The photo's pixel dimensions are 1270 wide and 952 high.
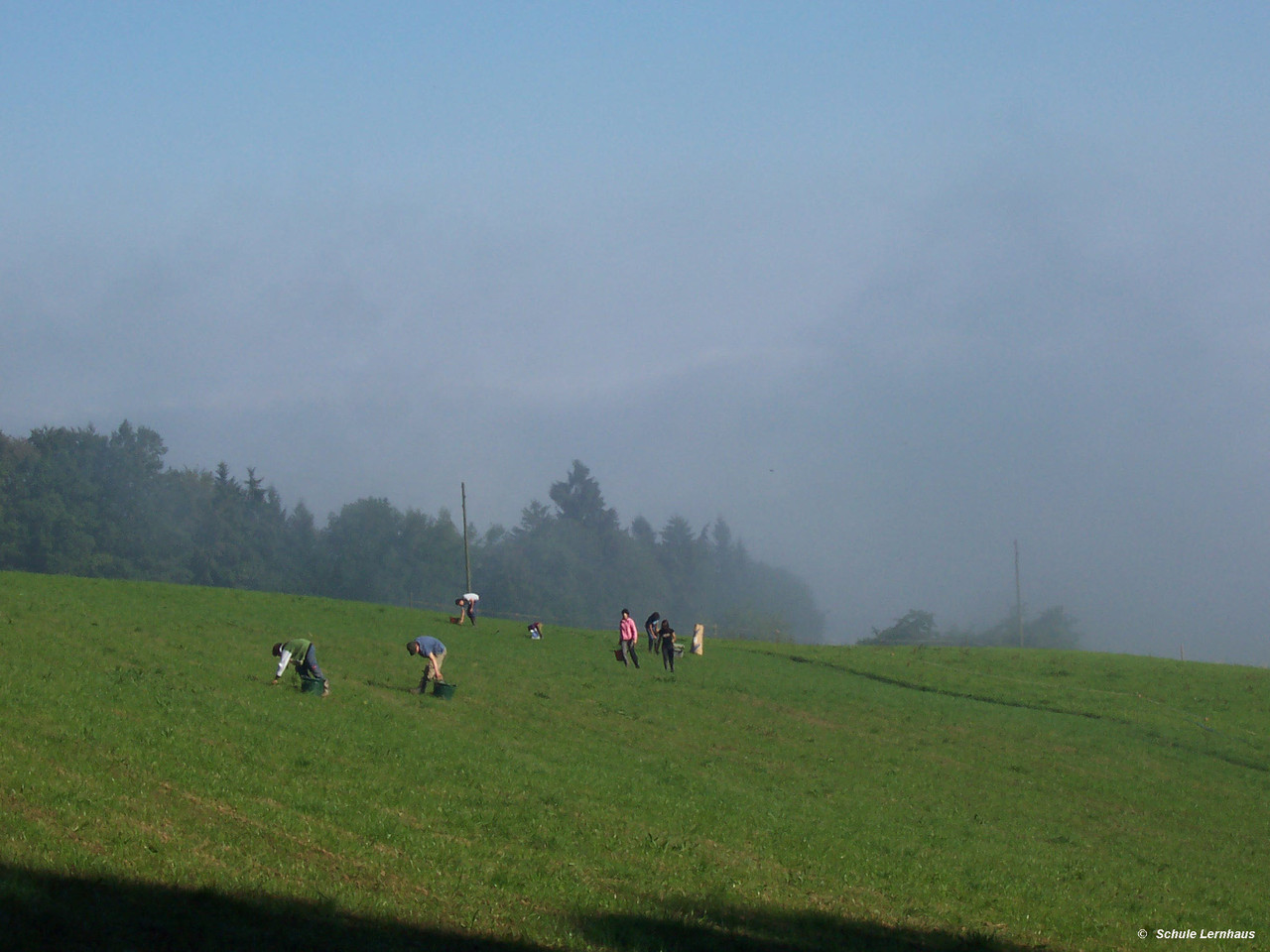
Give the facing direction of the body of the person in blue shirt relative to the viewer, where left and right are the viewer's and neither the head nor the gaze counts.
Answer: facing to the left of the viewer

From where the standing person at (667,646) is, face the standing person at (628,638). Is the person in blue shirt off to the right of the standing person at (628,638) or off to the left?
left

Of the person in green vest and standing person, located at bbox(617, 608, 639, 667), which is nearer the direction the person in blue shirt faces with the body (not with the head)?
the person in green vest

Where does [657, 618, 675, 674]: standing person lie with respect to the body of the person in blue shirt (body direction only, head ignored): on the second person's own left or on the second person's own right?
on the second person's own right
